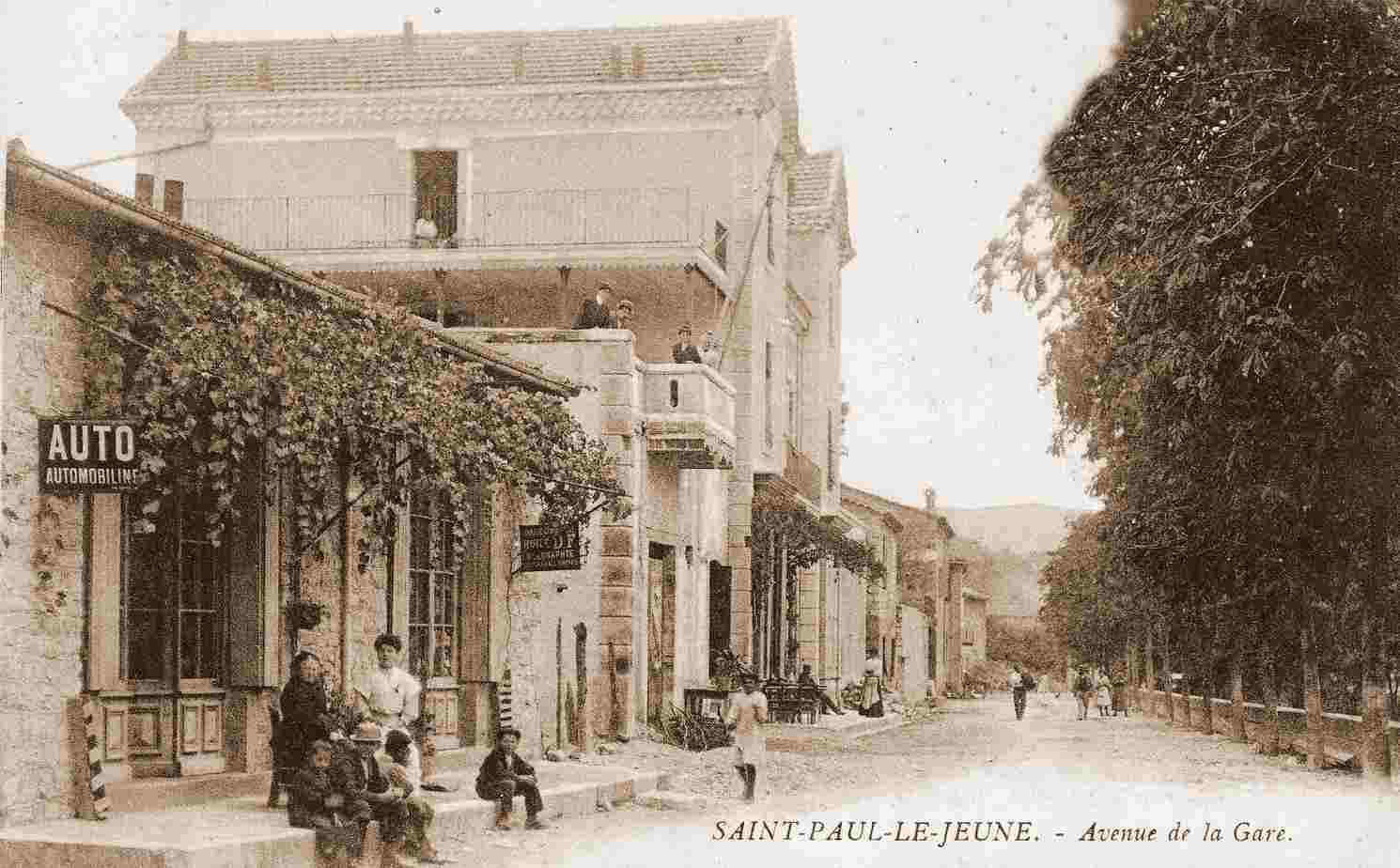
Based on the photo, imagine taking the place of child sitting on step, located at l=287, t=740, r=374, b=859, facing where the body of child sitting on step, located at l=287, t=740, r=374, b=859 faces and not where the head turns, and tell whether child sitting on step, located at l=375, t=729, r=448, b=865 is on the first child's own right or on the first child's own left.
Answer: on the first child's own left

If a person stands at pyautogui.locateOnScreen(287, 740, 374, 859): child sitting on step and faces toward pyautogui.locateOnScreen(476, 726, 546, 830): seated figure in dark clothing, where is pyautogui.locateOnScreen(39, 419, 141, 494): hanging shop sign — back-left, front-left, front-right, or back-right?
back-left

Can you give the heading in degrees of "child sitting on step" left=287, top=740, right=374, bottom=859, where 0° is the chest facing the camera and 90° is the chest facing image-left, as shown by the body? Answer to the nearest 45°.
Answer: approximately 315°

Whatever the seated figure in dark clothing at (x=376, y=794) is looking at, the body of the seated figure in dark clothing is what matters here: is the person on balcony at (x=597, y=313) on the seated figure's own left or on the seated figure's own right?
on the seated figure's own left
